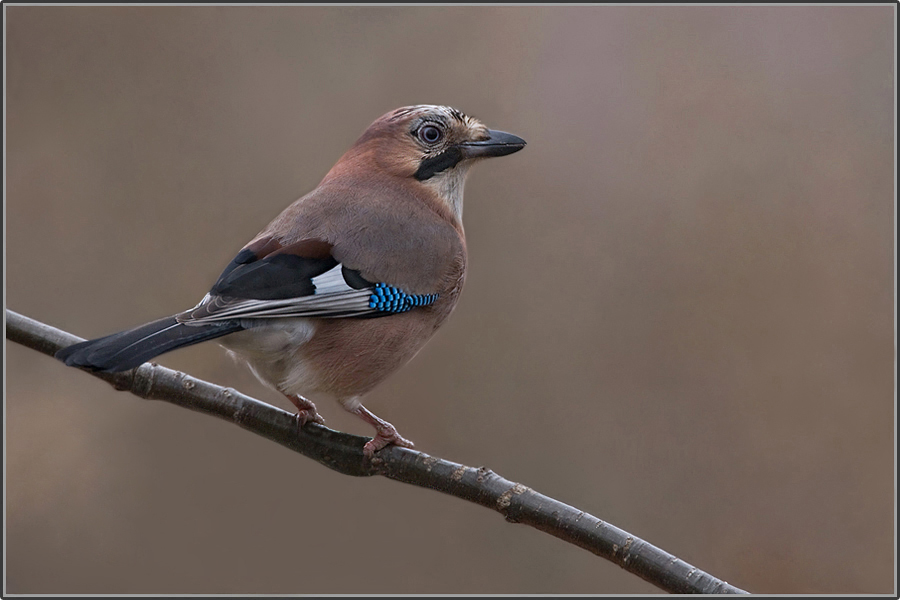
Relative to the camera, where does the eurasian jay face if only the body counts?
to the viewer's right
